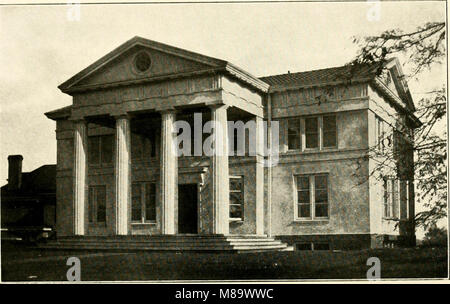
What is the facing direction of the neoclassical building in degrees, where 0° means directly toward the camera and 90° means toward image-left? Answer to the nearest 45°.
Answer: approximately 45°

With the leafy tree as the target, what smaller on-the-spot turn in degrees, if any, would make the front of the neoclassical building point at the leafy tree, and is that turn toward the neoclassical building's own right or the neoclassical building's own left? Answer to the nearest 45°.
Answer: approximately 45° to the neoclassical building's own left
